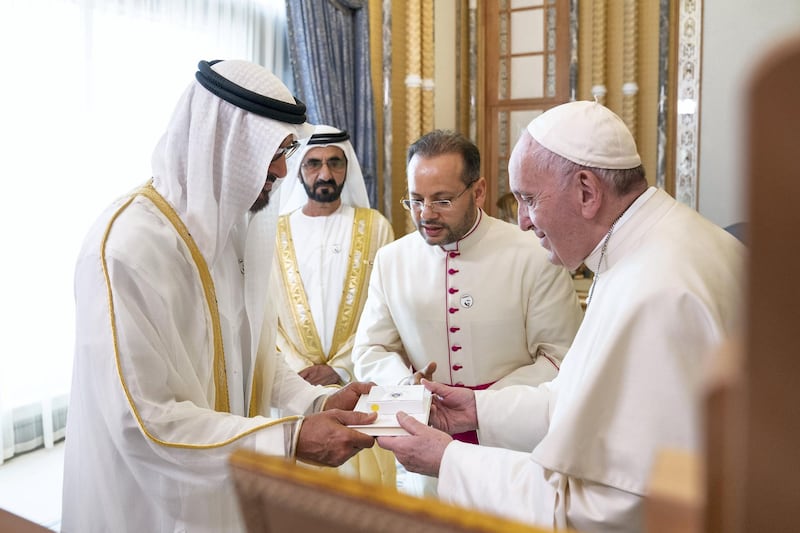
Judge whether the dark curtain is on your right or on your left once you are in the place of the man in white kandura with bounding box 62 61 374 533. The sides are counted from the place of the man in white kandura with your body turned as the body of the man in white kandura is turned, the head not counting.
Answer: on your left

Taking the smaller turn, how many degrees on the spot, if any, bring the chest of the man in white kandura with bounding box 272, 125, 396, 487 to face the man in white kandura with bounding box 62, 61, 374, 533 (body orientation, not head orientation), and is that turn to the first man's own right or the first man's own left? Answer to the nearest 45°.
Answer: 0° — they already face them

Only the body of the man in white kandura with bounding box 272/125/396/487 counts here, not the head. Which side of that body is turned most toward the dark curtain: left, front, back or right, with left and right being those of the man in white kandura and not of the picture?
back

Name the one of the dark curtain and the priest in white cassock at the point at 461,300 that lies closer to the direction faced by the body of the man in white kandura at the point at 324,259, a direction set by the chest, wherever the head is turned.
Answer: the priest in white cassock

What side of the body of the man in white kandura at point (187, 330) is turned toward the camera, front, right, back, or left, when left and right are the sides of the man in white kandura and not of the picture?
right

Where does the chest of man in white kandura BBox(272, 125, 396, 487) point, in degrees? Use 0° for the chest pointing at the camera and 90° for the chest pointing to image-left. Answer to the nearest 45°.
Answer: approximately 0°

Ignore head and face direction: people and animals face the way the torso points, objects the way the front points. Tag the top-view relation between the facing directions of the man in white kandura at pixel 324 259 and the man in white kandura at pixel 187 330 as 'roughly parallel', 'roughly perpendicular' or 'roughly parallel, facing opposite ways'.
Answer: roughly perpendicular

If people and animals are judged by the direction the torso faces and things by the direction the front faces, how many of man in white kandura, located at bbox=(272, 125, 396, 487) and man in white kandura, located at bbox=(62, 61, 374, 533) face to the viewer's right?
1

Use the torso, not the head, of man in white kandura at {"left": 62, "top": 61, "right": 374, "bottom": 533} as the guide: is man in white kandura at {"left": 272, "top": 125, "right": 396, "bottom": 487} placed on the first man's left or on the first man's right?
on the first man's left
